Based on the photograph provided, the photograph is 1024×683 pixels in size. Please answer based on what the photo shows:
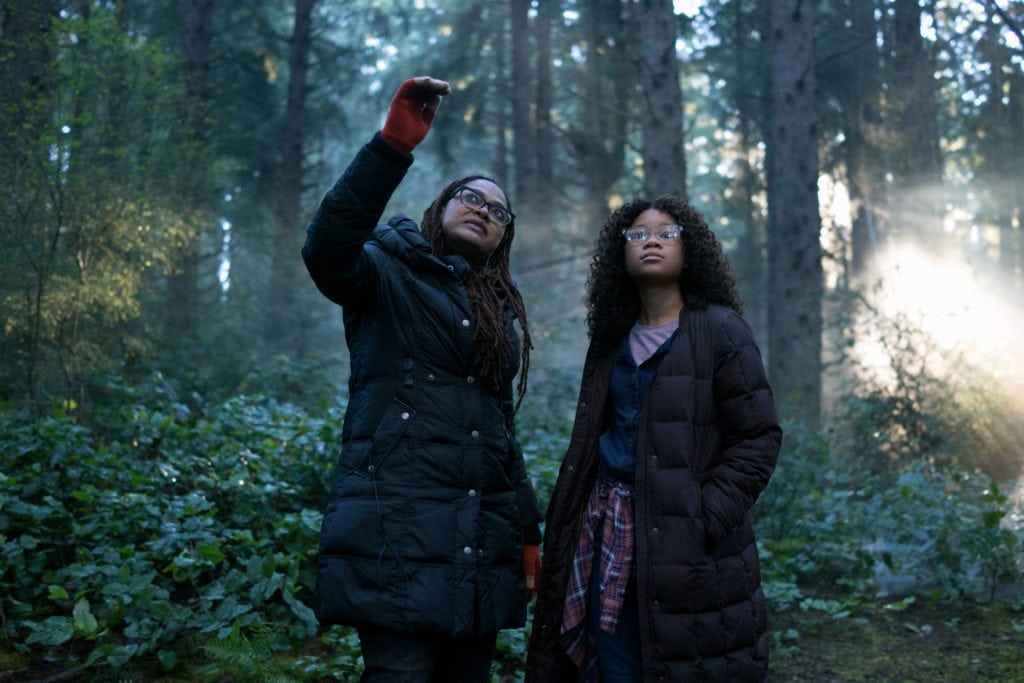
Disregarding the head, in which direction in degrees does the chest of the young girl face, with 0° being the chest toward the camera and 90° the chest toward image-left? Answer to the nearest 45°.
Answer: approximately 45°

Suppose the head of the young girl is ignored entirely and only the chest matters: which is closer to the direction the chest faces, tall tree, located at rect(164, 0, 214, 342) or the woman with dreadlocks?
the woman with dreadlocks

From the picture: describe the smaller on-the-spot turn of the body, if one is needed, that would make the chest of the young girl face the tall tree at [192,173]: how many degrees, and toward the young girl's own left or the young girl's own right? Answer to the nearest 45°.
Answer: approximately 90° to the young girl's own right

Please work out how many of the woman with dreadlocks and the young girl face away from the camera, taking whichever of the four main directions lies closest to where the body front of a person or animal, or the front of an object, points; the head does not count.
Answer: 0

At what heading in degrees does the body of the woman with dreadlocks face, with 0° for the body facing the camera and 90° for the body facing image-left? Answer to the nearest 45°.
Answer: approximately 315°

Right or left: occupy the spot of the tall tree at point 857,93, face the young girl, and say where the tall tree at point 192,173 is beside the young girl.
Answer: right

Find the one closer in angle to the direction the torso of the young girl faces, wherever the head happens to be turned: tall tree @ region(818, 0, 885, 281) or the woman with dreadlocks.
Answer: the woman with dreadlocks

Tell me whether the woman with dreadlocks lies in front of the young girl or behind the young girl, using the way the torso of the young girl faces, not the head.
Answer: in front

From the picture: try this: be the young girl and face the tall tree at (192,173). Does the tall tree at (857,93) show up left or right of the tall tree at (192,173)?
right

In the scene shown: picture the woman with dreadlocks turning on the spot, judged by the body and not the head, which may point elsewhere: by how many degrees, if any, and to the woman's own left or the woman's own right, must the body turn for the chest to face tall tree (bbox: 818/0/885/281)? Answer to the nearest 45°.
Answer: approximately 90° to the woman's own left

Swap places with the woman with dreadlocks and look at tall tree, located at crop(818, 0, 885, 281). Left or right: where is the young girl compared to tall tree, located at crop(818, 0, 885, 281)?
right
